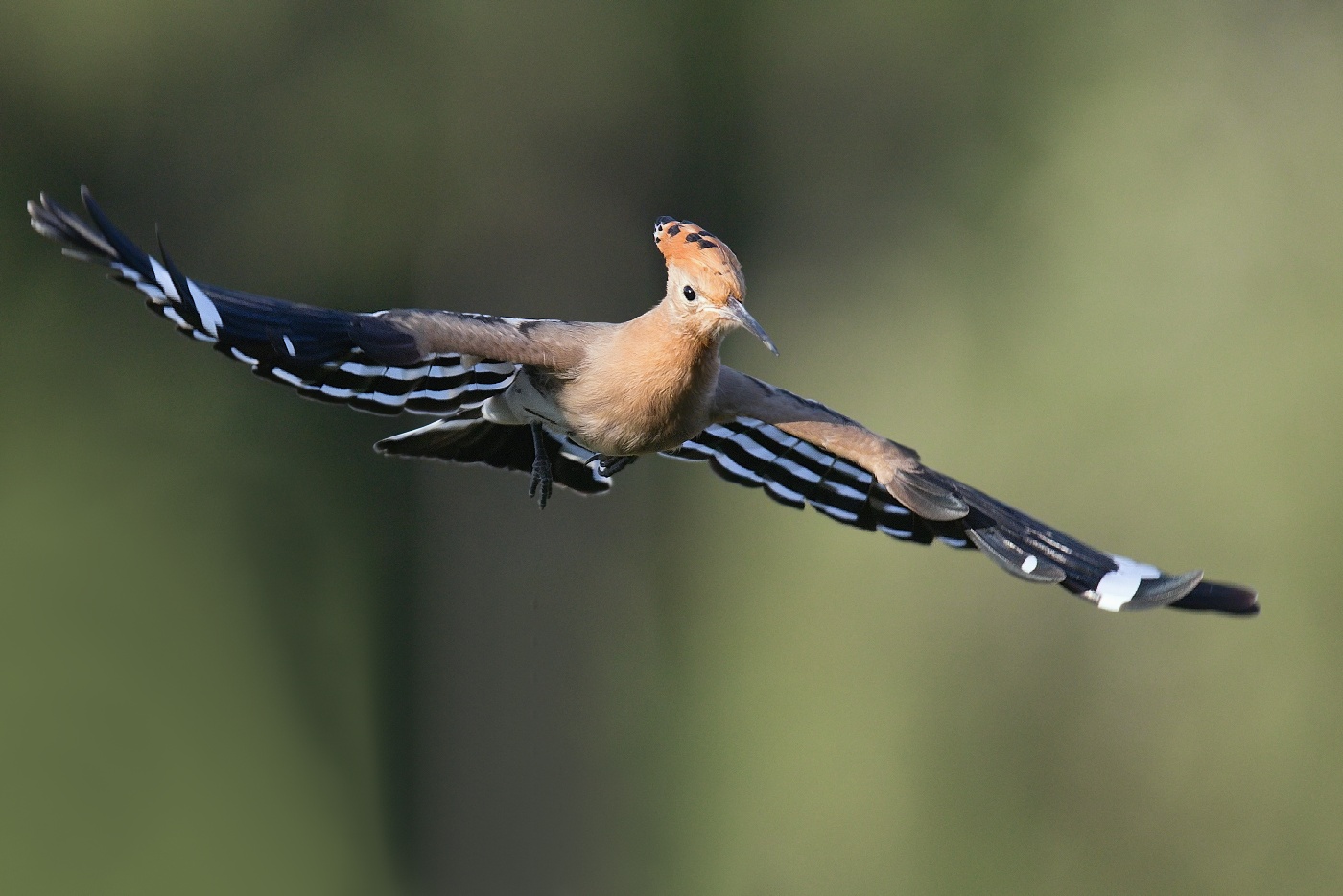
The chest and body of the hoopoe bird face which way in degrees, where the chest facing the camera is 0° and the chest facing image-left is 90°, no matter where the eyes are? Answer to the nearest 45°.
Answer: approximately 315°
